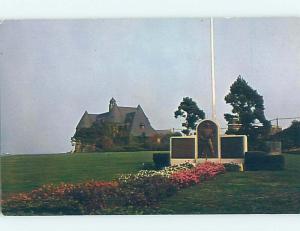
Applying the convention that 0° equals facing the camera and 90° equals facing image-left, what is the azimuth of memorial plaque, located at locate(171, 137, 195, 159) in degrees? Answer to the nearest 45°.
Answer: approximately 0°

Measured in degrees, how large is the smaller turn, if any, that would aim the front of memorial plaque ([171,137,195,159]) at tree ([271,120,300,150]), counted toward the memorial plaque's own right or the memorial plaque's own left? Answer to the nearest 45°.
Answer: approximately 90° to the memorial plaque's own left

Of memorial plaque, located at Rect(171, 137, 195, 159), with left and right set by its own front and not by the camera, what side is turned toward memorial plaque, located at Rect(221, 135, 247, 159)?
left

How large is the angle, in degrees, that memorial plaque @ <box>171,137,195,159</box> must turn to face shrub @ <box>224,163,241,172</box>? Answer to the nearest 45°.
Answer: approximately 90° to its left

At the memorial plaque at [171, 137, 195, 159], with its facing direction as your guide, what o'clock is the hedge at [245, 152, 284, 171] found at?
The hedge is roughly at 9 o'clock from the memorial plaque.

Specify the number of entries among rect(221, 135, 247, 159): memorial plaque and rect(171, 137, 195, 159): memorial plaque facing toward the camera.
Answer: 2

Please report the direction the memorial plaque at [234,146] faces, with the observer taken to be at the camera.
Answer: facing the viewer
